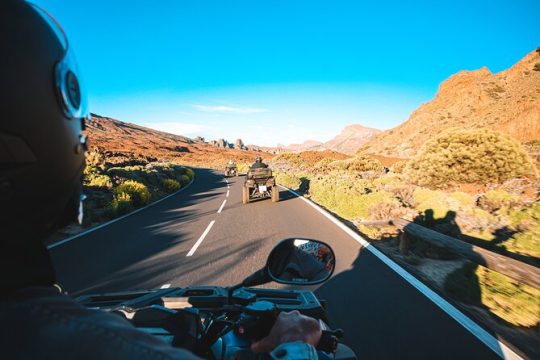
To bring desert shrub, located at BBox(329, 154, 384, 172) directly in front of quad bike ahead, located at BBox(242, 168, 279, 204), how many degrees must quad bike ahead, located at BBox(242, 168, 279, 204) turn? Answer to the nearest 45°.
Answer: approximately 45° to its right

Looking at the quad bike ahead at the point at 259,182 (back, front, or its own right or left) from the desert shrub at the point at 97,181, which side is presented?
left

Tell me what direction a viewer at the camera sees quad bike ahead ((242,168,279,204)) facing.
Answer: facing away from the viewer

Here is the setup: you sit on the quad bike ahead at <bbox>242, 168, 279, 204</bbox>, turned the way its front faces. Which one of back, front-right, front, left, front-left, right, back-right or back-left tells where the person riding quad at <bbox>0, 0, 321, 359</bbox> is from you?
back

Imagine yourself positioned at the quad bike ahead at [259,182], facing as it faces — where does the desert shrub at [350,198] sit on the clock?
The desert shrub is roughly at 4 o'clock from the quad bike ahead.

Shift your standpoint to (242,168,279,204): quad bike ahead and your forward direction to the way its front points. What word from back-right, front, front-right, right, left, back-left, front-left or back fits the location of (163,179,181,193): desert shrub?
front-left

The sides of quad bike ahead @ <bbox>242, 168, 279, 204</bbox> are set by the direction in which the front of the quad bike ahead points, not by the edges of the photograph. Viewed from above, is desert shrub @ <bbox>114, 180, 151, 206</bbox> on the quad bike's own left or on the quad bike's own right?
on the quad bike's own left

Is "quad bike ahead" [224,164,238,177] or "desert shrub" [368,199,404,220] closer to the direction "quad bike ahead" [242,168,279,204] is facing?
the quad bike ahead

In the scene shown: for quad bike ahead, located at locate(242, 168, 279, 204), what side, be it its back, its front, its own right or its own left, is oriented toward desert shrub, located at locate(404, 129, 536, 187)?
right

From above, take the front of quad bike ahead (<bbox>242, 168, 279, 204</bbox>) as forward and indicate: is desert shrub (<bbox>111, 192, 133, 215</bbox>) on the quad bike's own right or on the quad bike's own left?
on the quad bike's own left

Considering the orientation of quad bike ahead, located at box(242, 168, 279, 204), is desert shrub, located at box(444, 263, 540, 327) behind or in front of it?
behind

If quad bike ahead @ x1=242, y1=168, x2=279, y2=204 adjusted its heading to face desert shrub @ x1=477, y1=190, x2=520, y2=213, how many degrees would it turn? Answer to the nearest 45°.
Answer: approximately 135° to its right
